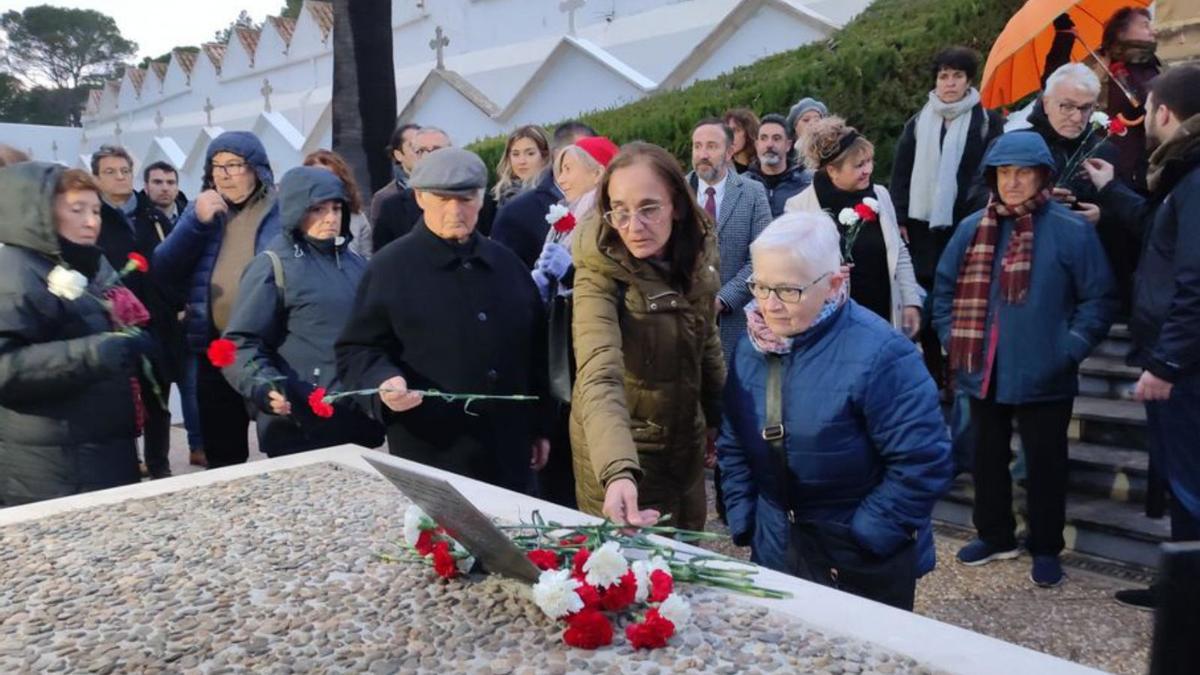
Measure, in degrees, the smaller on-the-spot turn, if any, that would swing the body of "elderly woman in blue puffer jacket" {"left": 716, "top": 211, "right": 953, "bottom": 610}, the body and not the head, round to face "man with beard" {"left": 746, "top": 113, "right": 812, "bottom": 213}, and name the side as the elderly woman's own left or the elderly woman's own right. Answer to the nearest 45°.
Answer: approximately 135° to the elderly woman's own right

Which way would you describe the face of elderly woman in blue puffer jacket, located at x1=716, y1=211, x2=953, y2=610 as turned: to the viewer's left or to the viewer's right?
to the viewer's left

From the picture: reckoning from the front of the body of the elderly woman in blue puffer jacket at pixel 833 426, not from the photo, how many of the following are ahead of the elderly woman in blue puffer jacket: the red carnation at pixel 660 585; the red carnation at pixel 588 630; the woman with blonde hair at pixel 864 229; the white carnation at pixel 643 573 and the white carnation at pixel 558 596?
4

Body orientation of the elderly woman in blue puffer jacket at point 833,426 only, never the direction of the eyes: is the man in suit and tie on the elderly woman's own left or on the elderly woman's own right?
on the elderly woman's own right

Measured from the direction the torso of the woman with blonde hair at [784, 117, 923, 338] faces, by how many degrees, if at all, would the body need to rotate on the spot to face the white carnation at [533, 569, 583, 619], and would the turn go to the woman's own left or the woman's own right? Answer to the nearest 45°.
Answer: approximately 45° to the woman's own right

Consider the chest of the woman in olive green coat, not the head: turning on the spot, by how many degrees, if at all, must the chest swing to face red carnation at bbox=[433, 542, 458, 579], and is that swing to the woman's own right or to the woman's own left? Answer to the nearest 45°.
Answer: approximately 45° to the woman's own right

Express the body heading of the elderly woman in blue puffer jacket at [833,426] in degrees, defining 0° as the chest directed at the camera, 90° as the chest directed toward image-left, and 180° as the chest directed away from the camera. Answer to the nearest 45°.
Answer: approximately 45°

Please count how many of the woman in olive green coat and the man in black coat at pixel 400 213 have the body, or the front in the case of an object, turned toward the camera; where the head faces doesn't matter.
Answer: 2

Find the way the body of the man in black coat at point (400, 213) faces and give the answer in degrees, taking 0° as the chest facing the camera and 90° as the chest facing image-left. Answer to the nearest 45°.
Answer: approximately 0°
